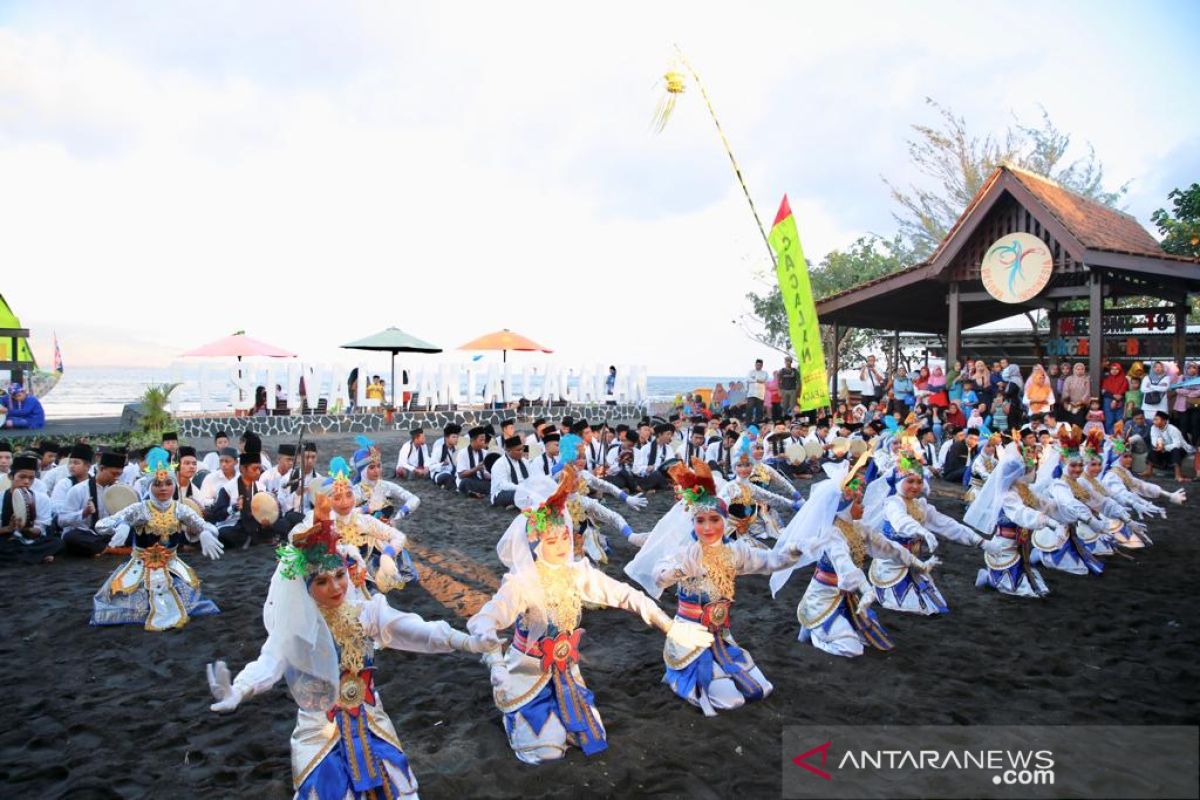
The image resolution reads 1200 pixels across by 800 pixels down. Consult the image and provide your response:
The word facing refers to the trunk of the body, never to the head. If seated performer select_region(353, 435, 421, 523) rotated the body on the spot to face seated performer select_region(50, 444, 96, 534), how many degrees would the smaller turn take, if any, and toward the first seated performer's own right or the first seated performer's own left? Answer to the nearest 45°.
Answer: approximately 135° to the first seated performer's own right

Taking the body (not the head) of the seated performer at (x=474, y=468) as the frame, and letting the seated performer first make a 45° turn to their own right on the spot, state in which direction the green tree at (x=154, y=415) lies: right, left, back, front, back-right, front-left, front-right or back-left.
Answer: back-right

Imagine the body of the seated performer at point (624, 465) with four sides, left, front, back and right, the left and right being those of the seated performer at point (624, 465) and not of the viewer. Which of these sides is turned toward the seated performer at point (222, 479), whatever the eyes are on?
right

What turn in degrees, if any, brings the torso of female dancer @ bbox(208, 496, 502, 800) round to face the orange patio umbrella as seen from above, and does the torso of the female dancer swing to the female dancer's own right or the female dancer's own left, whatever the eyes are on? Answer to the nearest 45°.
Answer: approximately 135° to the female dancer's own left

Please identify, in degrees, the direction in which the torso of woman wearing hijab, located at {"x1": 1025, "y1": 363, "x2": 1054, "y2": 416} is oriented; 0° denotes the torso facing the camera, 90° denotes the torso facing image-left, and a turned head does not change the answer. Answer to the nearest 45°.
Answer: approximately 0°

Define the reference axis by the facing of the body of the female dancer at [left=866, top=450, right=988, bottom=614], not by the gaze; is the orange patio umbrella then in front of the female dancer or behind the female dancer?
behind

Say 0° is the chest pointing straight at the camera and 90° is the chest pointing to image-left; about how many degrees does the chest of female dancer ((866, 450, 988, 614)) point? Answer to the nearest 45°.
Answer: approximately 315°

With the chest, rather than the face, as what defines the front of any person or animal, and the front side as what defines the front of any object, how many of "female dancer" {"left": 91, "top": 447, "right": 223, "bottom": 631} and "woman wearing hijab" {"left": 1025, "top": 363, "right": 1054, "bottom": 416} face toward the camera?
2

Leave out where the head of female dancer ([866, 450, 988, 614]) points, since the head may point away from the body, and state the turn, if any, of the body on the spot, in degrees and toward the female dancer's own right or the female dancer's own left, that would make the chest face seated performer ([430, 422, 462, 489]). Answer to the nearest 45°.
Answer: approximately 180°

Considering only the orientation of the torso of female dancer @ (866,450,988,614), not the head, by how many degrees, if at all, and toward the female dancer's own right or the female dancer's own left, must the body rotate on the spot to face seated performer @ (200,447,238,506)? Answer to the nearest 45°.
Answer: approximately 135° to the female dancer's own right
